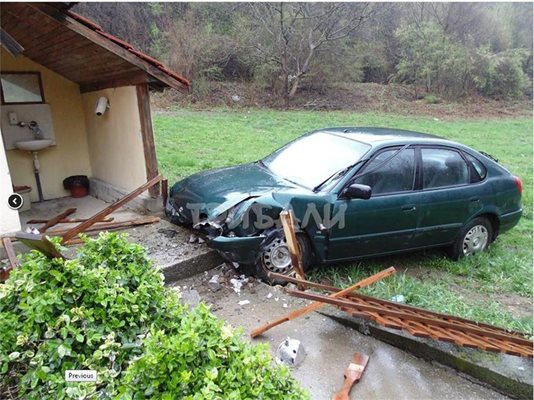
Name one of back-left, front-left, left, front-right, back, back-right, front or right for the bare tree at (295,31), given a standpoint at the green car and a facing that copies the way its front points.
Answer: back-right

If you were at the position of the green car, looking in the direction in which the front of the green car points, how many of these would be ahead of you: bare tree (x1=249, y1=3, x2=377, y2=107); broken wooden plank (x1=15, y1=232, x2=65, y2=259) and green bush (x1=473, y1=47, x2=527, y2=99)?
1

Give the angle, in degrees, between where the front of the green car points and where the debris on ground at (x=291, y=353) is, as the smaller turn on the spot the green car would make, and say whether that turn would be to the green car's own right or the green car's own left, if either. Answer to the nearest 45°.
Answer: approximately 45° to the green car's own left

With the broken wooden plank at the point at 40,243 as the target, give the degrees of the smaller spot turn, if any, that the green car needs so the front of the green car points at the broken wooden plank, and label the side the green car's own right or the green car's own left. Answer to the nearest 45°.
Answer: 0° — it already faces it

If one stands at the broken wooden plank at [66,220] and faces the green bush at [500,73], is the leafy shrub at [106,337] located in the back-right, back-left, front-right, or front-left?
back-right

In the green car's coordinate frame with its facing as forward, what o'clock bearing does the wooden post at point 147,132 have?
The wooden post is roughly at 2 o'clock from the green car.

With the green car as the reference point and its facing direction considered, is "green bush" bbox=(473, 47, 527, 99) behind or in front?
behind

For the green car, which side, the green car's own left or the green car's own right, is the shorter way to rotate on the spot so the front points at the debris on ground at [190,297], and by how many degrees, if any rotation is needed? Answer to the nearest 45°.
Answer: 0° — it already faces it

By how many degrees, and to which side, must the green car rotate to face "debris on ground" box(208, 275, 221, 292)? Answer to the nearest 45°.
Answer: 0° — it already faces it

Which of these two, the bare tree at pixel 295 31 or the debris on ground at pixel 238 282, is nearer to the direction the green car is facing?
the debris on ground

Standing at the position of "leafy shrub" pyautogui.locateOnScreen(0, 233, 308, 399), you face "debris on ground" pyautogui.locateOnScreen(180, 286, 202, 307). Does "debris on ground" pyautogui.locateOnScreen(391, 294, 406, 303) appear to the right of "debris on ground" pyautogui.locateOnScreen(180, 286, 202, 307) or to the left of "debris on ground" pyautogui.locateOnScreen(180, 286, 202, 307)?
right

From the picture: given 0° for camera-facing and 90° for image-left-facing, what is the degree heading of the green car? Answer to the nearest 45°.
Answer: approximately 45°
